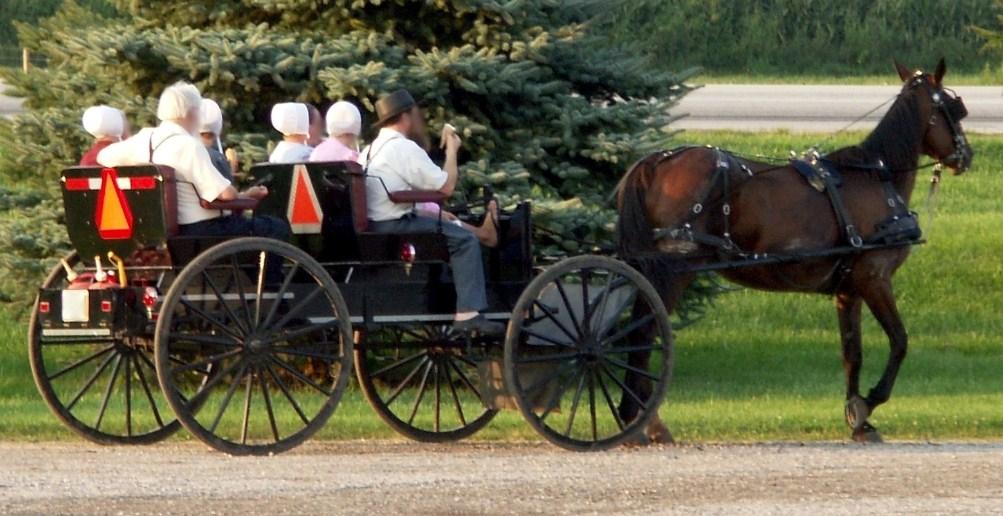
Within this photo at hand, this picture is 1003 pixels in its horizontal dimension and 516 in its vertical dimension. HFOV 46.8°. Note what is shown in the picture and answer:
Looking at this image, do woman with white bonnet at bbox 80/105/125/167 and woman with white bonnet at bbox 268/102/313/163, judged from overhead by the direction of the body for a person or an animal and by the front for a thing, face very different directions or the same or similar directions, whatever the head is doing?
same or similar directions

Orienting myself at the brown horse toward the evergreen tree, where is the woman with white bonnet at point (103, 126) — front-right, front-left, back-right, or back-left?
front-left

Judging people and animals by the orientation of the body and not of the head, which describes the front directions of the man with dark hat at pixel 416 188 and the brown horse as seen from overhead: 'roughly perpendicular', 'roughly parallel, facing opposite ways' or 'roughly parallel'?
roughly parallel

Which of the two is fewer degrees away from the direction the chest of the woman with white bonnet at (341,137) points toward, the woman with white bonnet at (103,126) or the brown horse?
the brown horse

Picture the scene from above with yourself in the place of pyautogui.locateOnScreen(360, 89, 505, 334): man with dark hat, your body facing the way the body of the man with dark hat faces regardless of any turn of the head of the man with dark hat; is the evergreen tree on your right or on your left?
on your left

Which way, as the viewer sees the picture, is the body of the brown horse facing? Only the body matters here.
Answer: to the viewer's right

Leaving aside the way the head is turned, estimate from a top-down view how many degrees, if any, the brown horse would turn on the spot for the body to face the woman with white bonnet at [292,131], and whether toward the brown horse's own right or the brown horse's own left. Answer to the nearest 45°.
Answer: approximately 180°

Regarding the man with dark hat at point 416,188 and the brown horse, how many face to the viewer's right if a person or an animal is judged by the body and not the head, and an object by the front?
2

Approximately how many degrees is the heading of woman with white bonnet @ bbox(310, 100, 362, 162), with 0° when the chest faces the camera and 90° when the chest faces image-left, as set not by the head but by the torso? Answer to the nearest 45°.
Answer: approximately 225°
